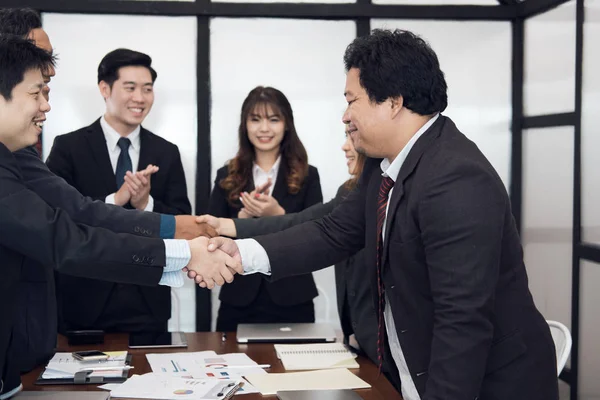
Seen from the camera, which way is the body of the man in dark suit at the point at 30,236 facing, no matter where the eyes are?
to the viewer's right

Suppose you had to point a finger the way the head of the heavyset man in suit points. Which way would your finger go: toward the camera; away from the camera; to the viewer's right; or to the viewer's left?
to the viewer's left

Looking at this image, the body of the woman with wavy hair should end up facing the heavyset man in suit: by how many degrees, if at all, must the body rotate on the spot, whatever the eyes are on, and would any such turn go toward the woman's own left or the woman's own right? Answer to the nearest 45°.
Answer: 0° — they already face them

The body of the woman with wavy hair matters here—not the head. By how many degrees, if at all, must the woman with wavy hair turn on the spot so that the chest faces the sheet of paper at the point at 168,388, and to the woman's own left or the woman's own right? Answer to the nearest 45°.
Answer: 0° — they already face it

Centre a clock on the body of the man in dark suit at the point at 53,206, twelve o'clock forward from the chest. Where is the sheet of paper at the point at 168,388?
The sheet of paper is roughly at 2 o'clock from the man in dark suit.

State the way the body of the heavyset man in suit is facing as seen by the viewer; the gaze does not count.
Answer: to the viewer's left

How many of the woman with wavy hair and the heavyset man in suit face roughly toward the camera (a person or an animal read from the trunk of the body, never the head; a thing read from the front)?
1

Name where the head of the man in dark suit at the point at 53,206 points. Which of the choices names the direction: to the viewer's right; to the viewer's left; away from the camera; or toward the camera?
to the viewer's right

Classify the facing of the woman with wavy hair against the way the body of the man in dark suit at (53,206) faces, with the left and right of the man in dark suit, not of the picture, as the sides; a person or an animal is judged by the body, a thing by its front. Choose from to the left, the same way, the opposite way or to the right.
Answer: to the right

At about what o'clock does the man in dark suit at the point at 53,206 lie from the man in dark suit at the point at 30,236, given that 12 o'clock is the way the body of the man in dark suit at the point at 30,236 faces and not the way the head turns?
the man in dark suit at the point at 53,206 is roughly at 9 o'clock from the man in dark suit at the point at 30,236.

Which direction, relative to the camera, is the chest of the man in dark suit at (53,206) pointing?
to the viewer's right
